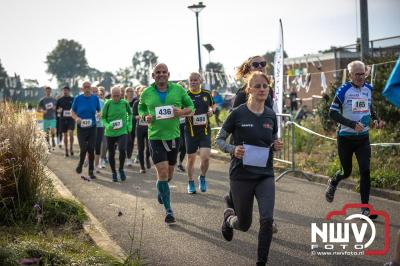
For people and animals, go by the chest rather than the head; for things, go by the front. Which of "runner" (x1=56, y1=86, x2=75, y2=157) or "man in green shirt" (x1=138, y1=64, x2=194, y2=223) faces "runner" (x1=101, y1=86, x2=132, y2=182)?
"runner" (x1=56, y1=86, x2=75, y2=157)

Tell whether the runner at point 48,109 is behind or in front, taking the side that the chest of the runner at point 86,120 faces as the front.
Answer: behind

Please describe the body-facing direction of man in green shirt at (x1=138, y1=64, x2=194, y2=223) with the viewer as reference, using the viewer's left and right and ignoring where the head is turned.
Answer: facing the viewer

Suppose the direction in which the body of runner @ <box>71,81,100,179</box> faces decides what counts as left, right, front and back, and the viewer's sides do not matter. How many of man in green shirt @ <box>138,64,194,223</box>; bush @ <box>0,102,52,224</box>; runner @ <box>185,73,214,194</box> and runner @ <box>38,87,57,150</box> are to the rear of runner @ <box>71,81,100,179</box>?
1

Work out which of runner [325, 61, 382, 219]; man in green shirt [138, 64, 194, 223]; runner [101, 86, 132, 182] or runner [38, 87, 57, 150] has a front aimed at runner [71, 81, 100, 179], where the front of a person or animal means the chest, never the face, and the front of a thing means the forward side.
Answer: runner [38, 87, 57, 150]

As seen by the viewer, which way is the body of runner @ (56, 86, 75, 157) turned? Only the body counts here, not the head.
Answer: toward the camera

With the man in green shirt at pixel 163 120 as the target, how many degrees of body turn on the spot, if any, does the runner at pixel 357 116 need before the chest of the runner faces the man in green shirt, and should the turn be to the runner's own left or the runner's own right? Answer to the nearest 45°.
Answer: approximately 135° to the runner's own right

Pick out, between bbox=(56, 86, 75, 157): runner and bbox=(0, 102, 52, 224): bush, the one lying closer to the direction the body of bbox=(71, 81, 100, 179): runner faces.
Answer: the bush

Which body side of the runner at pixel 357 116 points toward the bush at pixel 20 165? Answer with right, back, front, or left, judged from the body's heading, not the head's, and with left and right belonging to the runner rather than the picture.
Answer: right

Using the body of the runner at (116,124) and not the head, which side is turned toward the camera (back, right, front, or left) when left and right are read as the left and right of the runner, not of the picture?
front

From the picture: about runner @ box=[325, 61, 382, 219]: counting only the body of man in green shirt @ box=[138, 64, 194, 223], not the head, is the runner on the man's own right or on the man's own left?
on the man's own left

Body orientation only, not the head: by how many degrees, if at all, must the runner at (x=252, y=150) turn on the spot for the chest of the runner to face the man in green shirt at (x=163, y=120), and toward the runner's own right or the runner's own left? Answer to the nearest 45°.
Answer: approximately 180°

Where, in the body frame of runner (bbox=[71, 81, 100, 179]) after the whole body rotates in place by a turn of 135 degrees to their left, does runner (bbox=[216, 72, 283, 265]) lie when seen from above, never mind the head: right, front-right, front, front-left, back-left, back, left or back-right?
back-right

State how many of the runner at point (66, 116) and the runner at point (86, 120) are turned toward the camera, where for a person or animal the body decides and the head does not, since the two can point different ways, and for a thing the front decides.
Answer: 2

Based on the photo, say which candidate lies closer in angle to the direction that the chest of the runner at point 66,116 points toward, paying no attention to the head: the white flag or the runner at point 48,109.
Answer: the white flag
